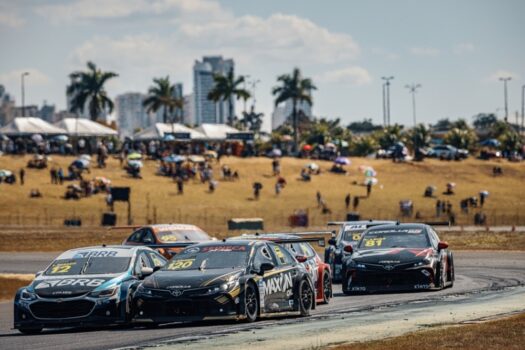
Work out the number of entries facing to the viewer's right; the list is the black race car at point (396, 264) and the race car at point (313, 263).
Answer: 0

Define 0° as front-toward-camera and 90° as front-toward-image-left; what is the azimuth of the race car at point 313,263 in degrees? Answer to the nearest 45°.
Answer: approximately 45°

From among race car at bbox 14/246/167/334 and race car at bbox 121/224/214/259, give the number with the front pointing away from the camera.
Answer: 0

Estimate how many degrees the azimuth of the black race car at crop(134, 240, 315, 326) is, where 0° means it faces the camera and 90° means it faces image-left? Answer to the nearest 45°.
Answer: approximately 45°

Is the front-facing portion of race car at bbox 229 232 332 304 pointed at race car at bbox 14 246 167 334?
yes

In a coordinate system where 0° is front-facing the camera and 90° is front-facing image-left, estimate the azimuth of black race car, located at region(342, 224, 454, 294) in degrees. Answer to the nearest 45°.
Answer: approximately 0°
